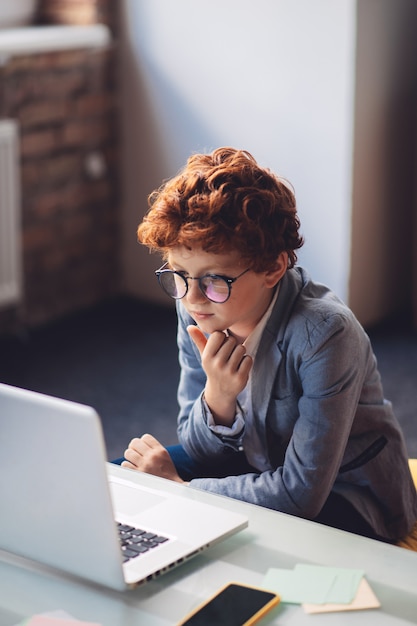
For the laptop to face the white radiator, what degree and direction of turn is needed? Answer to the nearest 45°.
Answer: approximately 45° to its left

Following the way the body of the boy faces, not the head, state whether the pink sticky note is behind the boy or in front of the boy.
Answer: in front

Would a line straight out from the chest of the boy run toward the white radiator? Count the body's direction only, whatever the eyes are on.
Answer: no

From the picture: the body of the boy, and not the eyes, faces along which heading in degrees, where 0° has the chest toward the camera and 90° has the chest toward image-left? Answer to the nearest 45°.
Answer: approximately 45°

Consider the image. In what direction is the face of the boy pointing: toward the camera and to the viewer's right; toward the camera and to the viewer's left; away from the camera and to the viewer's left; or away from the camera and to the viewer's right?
toward the camera and to the viewer's left

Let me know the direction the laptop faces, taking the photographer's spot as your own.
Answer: facing away from the viewer and to the right of the viewer

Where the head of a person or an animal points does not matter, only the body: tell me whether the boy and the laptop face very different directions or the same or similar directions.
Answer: very different directions
